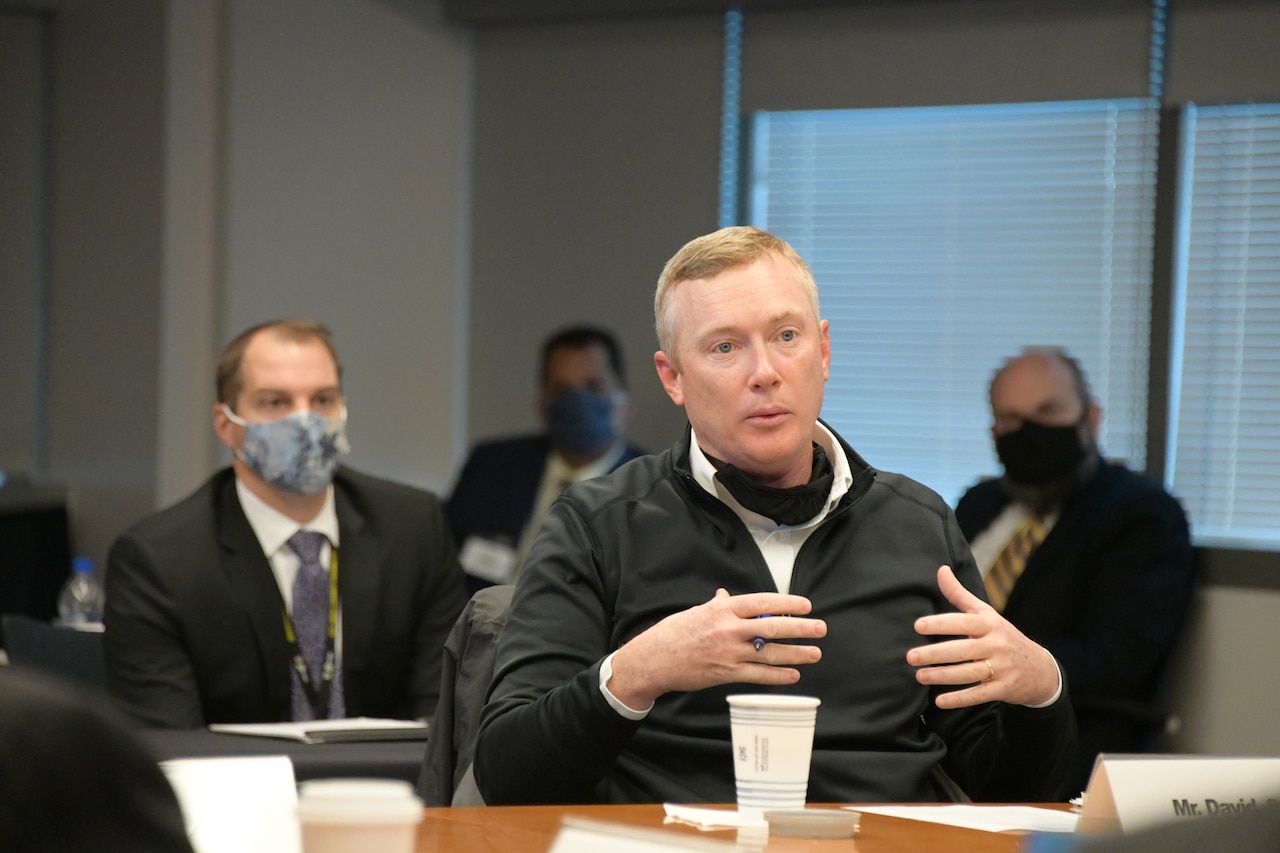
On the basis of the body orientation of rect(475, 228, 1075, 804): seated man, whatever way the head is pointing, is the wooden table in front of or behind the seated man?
in front

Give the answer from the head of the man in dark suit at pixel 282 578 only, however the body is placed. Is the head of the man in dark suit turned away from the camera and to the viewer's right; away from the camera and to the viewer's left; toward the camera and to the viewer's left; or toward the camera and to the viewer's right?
toward the camera and to the viewer's right

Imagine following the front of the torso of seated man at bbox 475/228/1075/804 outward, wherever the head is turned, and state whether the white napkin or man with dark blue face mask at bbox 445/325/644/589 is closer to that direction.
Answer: the white napkin

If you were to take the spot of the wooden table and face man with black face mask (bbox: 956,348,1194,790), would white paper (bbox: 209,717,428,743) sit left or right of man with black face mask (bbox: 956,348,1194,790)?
left

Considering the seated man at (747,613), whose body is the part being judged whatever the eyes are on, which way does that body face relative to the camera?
toward the camera

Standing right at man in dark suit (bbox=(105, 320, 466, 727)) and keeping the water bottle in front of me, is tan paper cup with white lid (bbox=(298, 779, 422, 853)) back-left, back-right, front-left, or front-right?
back-left

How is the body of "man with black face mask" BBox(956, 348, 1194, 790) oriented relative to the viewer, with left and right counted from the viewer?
facing the viewer and to the left of the viewer

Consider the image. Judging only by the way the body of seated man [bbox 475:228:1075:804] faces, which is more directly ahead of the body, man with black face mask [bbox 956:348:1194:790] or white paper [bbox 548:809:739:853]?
the white paper

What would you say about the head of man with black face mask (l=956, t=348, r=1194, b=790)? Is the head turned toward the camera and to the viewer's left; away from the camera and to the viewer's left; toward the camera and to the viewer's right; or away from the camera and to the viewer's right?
toward the camera and to the viewer's left

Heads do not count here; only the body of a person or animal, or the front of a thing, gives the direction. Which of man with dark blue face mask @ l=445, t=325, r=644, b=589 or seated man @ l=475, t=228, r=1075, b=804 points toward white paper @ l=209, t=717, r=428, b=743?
the man with dark blue face mask

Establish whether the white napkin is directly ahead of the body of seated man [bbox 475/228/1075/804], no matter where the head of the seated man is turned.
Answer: yes

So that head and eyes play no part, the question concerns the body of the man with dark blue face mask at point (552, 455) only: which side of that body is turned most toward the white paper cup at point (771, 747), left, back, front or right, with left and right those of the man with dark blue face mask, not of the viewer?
front

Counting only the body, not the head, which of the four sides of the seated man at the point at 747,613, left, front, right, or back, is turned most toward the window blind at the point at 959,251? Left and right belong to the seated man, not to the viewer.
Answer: back

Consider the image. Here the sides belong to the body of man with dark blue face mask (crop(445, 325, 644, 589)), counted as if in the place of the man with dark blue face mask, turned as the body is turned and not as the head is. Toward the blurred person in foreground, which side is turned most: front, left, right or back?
front

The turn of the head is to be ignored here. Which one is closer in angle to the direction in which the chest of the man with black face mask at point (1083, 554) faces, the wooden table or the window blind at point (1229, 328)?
the wooden table
